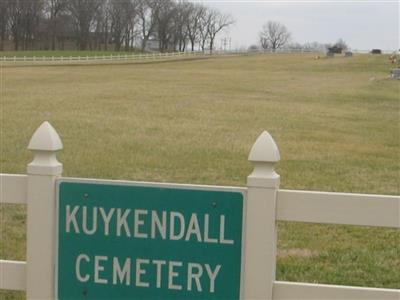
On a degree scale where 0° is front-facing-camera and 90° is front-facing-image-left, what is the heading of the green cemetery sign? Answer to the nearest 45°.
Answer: approximately 0°
